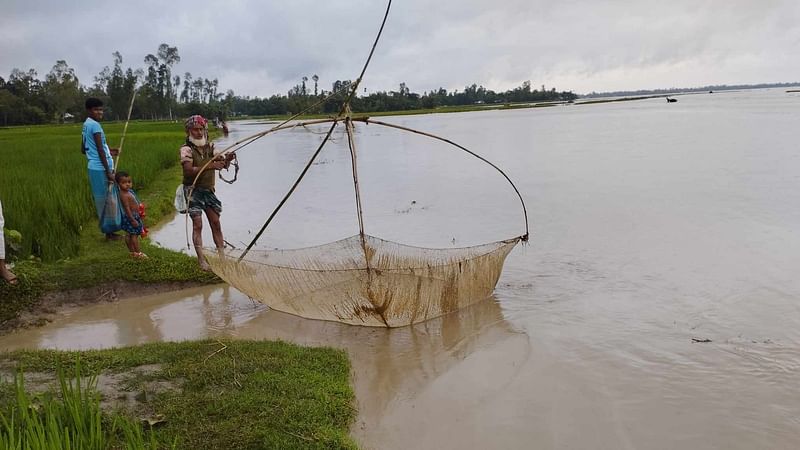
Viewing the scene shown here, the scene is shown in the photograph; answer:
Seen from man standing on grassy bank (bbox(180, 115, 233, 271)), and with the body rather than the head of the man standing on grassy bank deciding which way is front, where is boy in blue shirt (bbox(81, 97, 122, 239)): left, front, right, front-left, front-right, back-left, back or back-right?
back

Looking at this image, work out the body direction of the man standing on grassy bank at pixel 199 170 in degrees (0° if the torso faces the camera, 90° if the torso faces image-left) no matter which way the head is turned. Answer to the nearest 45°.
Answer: approximately 315°

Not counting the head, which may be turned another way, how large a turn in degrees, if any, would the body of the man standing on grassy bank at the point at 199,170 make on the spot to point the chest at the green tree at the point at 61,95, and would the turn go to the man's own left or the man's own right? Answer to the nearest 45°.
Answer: approximately 135° to the man's own left
